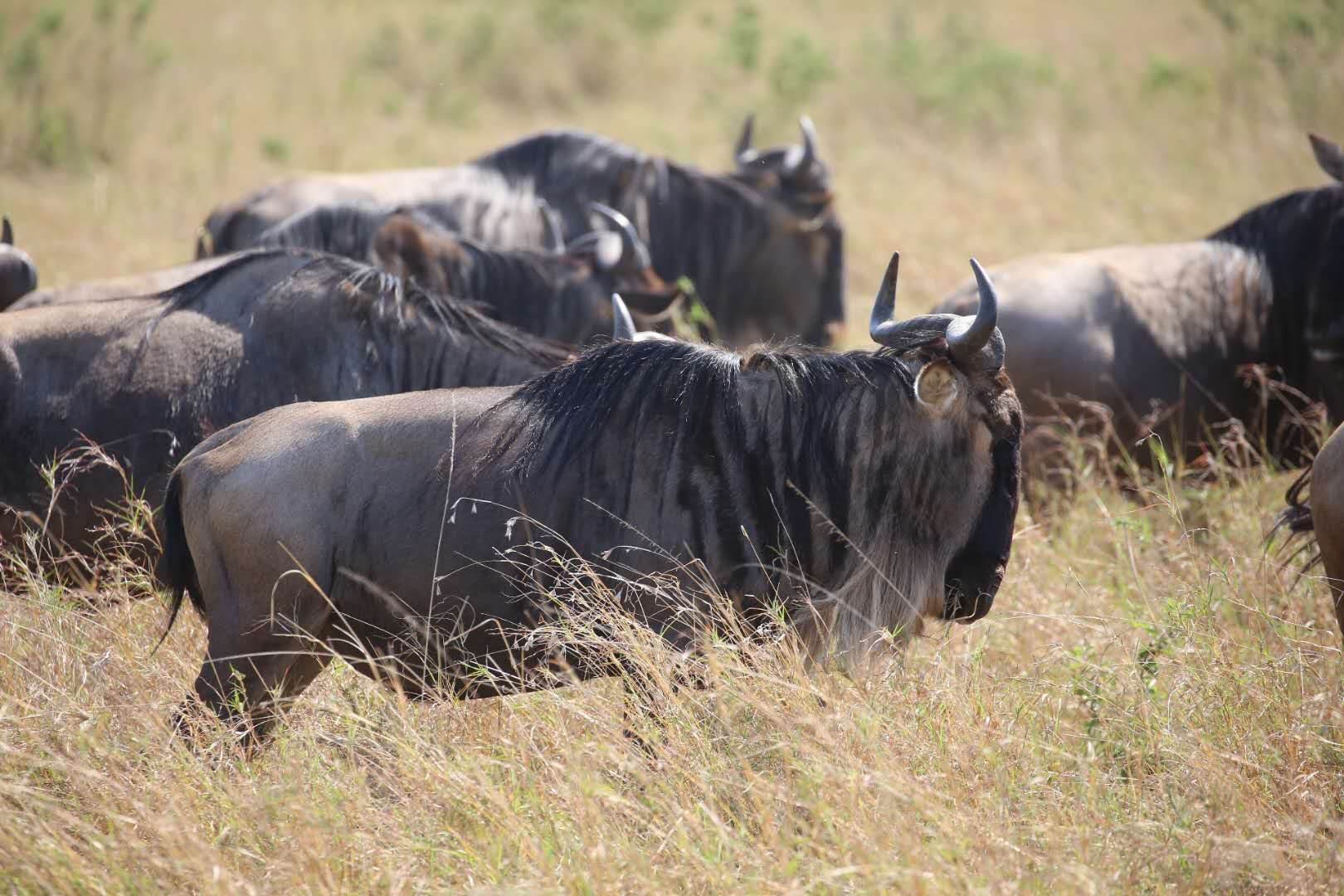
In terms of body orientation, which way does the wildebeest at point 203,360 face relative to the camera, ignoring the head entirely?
to the viewer's right

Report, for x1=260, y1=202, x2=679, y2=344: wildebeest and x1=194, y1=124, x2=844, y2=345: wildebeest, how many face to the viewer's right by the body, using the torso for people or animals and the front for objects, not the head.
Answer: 2

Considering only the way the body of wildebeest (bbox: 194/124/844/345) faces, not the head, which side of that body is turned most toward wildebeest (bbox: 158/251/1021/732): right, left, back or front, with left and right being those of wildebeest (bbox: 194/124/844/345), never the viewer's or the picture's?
right

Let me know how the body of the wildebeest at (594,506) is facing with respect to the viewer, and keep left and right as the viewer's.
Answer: facing to the right of the viewer

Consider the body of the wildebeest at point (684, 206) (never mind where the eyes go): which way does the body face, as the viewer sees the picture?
to the viewer's right

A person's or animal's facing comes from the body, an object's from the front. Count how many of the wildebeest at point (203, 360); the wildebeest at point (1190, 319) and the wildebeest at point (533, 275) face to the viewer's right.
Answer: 3

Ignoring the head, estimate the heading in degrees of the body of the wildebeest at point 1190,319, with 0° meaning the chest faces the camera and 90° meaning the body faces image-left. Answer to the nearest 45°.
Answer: approximately 270°

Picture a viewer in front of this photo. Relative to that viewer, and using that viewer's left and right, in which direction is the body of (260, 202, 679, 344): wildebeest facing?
facing to the right of the viewer

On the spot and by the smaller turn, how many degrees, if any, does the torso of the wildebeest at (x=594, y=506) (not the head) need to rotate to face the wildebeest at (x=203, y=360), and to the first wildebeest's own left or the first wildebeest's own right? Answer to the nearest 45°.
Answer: approximately 135° to the first wildebeest's own left

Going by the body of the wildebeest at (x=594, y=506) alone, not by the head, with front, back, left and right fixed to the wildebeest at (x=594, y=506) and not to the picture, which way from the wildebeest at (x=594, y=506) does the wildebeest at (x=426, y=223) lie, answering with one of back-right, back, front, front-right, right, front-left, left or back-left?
left
